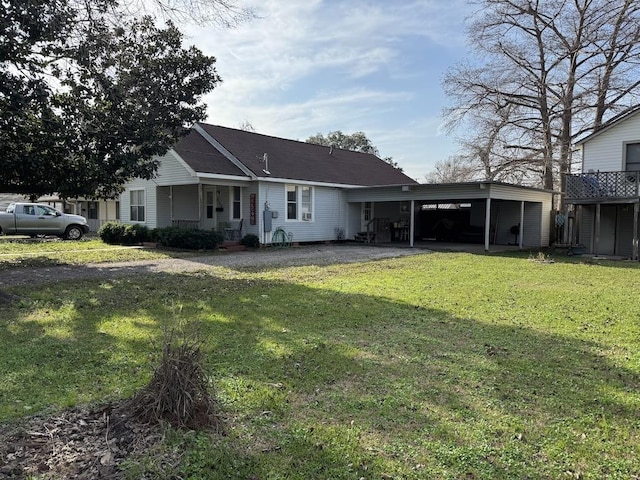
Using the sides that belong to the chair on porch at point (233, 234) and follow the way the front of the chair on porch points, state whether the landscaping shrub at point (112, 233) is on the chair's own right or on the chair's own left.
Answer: on the chair's own right

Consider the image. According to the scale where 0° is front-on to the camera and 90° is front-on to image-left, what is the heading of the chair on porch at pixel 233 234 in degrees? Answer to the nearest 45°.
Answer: approximately 45°

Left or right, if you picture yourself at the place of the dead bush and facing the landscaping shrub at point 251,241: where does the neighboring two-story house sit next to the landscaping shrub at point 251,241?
right

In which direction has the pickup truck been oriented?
to the viewer's right

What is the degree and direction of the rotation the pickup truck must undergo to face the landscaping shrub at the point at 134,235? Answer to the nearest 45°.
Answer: approximately 45° to its right

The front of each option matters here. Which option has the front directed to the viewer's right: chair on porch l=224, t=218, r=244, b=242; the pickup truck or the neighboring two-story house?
the pickup truck

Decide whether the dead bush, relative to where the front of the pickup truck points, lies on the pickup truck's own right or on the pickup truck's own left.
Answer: on the pickup truck's own right

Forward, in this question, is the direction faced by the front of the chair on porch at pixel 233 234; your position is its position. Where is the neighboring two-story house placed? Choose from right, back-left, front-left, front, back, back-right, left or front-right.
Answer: back-left

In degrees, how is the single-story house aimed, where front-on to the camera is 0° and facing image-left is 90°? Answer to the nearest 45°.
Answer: approximately 45°

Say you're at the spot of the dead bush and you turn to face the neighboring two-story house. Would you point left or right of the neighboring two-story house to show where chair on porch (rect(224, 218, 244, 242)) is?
left

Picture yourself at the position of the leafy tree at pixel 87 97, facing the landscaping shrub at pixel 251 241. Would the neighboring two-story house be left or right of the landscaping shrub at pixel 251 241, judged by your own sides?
right

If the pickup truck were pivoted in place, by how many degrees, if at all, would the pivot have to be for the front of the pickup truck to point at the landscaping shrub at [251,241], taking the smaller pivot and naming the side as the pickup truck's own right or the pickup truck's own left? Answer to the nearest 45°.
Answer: approximately 45° to the pickup truck's own right

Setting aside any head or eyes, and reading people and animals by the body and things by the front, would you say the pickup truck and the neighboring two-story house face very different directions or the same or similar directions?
very different directions
